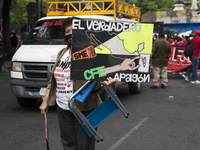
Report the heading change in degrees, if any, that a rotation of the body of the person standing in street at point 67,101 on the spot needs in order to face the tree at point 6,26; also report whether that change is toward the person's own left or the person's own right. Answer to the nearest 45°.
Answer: approximately 135° to the person's own right

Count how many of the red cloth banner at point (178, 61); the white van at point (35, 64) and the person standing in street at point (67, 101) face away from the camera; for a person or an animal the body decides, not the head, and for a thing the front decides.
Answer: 0

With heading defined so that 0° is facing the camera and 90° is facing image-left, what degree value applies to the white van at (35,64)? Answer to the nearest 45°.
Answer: approximately 45°

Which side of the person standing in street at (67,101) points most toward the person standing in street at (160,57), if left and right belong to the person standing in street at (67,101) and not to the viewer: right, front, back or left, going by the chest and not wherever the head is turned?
back

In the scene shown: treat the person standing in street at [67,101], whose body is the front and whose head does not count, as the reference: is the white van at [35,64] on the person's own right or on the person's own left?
on the person's own right

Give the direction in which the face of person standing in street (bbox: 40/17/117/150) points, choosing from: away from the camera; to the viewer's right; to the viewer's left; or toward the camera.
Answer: toward the camera

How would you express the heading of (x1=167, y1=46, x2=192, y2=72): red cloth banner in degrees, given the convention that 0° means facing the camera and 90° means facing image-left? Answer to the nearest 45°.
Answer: approximately 0°
